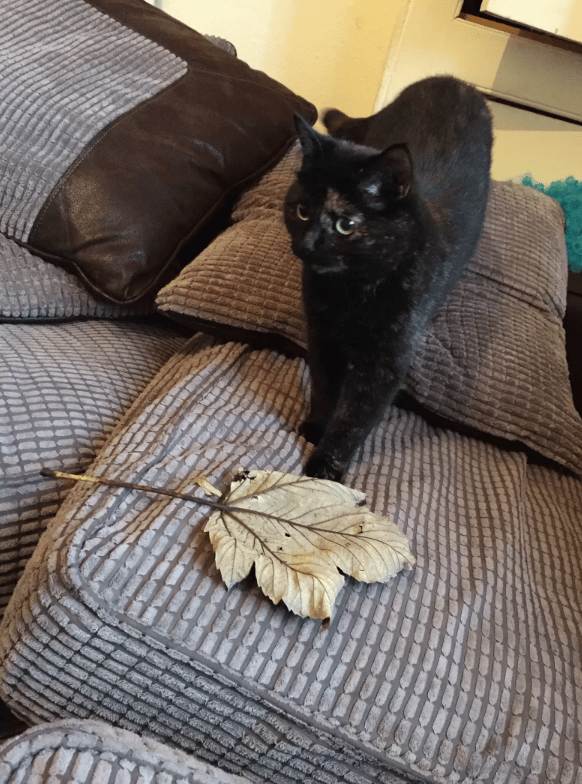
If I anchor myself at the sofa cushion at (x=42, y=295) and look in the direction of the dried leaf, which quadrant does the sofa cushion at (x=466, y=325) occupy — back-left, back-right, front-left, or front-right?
front-left

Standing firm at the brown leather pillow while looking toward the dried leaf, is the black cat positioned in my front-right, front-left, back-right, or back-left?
front-left

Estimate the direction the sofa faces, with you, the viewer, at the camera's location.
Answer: facing the viewer and to the left of the viewer
